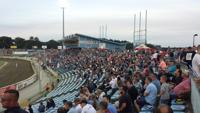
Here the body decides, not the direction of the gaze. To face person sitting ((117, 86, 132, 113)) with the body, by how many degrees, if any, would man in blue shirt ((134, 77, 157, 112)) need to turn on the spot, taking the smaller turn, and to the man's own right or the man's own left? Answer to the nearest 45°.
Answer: approximately 45° to the man's own left

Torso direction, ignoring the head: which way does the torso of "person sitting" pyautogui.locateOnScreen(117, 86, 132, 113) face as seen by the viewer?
to the viewer's left

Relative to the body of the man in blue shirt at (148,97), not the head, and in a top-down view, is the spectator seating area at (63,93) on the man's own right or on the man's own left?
on the man's own right

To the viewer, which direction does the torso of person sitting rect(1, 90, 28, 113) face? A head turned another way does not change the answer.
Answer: to the viewer's left

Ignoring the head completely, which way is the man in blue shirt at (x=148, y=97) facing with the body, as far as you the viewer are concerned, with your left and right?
facing to the left of the viewer

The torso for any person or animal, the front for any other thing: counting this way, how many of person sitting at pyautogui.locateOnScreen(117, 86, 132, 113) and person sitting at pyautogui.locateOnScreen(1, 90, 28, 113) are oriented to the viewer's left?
2

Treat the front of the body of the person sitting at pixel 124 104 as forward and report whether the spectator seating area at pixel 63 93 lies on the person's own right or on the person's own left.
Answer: on the person's own right

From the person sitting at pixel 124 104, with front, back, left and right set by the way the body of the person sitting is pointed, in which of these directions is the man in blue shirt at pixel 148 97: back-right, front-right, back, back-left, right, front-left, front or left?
back-right
